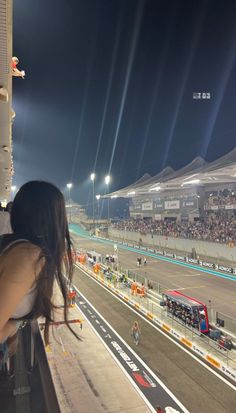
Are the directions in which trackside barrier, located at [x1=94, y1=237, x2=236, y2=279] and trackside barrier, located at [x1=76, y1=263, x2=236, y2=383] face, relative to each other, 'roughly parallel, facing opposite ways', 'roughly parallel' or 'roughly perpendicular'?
roughly parallel

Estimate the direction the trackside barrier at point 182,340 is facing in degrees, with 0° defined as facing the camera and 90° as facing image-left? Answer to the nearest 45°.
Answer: approximately 45°

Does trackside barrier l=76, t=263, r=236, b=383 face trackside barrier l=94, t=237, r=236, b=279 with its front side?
no

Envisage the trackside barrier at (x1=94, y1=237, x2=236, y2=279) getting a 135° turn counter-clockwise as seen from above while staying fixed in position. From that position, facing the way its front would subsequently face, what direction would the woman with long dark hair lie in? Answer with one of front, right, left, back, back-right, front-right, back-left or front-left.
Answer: right

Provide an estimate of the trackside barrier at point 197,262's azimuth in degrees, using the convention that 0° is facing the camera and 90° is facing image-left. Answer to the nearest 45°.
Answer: approximately 45°

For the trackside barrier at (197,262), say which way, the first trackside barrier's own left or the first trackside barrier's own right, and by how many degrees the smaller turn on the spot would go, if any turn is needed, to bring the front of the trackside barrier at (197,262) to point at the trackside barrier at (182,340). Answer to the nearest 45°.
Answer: approximately 45° to the first trackside barrier's own left

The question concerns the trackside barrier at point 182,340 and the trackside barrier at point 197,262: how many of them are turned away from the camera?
0

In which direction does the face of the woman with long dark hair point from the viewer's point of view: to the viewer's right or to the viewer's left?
to the viewer's right
